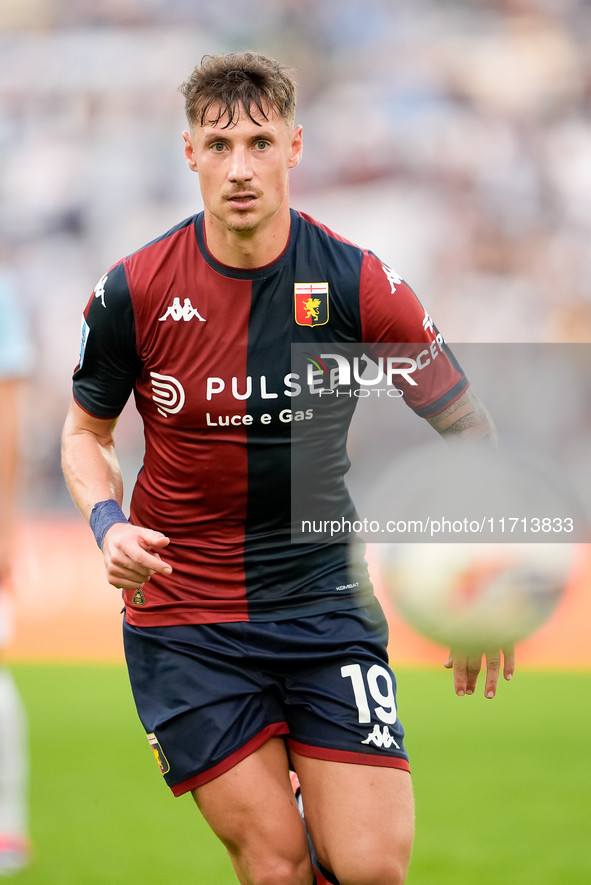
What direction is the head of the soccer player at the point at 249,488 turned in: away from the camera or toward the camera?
toward the camera

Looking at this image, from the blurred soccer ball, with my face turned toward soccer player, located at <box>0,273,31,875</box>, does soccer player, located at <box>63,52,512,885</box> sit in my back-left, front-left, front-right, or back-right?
front-left

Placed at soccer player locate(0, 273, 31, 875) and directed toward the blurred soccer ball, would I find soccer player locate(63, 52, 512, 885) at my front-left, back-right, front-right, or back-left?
front-right

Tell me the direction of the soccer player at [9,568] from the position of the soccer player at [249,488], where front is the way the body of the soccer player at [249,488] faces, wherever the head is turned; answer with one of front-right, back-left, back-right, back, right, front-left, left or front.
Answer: back-right

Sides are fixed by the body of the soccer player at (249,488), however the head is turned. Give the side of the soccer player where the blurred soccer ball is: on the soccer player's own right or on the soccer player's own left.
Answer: on the soccer player's own left

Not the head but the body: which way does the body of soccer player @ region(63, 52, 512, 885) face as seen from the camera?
toward the camera
